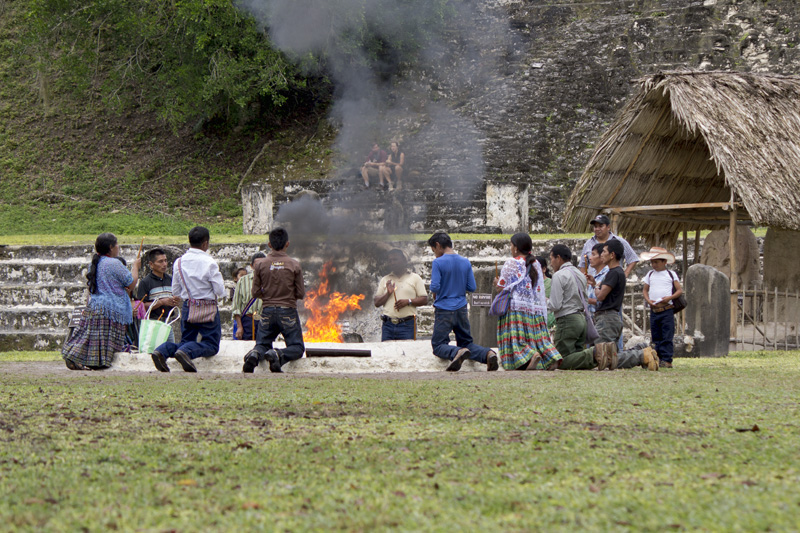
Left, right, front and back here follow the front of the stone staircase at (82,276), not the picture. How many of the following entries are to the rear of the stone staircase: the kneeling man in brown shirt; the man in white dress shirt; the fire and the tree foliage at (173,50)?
1

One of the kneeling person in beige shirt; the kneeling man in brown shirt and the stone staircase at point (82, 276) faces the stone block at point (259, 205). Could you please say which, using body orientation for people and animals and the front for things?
the kneeling man in brown shirt

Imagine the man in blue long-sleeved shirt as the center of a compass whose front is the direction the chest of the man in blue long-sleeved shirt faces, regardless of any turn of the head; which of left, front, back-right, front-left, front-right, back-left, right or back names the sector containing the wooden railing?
right

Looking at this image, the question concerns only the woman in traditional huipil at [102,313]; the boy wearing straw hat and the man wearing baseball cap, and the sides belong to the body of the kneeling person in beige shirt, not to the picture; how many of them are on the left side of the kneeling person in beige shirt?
2

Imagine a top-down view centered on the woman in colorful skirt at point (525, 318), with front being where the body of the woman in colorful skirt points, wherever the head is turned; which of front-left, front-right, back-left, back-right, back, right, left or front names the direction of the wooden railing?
right

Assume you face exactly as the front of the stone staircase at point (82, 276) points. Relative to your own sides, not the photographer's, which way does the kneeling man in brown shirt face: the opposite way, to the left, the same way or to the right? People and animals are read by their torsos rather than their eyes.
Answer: the opposite way

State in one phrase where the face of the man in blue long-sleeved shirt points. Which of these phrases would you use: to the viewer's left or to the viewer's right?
to the viewer's left

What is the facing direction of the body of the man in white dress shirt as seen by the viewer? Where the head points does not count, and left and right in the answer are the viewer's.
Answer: facing away from the viewer and to the right of the viewer

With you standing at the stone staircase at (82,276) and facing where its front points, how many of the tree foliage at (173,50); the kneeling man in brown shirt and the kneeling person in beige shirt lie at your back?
1

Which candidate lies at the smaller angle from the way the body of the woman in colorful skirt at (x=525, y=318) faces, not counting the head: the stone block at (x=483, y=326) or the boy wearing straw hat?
the stone block

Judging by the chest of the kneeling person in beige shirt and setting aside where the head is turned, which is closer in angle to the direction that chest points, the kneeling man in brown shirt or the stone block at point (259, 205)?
the kneeling man in brown shirt

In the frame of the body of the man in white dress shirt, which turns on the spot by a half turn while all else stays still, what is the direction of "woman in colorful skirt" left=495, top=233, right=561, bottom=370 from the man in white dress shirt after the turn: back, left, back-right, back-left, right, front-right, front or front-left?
back-left

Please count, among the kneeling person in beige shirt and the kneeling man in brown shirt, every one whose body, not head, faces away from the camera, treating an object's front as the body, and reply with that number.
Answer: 1

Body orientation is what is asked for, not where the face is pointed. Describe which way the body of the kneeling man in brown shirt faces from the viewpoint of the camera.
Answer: away from the camera

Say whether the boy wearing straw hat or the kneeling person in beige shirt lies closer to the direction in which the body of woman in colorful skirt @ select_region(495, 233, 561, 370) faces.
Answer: the kneeling person in beige shirt

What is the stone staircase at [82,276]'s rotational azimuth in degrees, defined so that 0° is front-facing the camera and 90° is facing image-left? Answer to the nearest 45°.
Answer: approximately 0°

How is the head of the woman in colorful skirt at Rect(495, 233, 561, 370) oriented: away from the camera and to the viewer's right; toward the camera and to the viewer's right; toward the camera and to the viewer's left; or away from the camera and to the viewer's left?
away from the camera and to the viewer's left

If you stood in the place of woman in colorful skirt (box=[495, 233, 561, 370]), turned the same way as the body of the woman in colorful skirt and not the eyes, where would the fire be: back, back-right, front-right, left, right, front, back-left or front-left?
front

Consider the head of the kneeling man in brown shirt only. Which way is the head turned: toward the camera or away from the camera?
away from the camera
